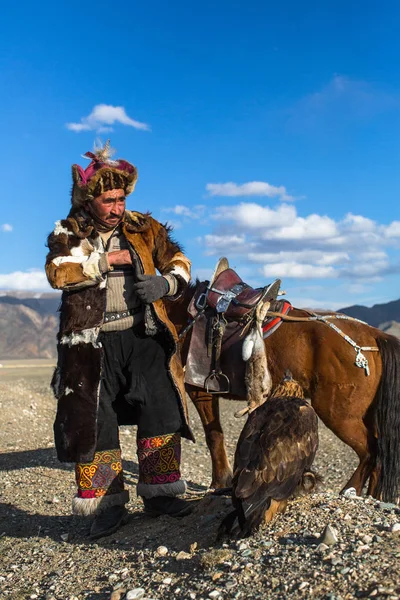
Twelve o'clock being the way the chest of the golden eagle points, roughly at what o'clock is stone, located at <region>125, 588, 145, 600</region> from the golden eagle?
The stone is roughly at 6 o'clock from the golden eagle.

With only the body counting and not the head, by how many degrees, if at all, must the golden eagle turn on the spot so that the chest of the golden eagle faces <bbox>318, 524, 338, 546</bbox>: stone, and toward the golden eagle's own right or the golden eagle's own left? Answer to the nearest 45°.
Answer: approximately 90° to the golden eagle's own right

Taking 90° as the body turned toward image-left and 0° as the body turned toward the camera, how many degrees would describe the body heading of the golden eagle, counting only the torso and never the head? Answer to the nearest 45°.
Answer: approximately 225°

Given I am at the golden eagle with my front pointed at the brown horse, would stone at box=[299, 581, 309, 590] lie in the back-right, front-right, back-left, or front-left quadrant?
back-right

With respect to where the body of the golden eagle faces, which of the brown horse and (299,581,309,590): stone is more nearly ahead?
the brown horse

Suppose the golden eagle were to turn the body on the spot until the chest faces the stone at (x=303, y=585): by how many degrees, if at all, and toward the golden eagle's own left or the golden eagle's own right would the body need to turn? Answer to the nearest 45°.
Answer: approximately 135° to the golden eagle's own right

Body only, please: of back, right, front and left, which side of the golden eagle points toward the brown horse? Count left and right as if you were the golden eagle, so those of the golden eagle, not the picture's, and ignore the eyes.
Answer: front

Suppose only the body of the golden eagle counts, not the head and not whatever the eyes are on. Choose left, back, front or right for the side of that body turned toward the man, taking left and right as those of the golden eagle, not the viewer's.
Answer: left

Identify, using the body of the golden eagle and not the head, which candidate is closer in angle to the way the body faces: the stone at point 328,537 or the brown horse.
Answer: the brown horse

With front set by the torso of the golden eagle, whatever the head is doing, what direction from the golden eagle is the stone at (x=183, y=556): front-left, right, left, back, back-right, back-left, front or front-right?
back

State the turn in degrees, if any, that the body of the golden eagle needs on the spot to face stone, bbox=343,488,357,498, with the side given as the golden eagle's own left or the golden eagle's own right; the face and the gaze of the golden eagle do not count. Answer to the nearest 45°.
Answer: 0° — it already faces it
